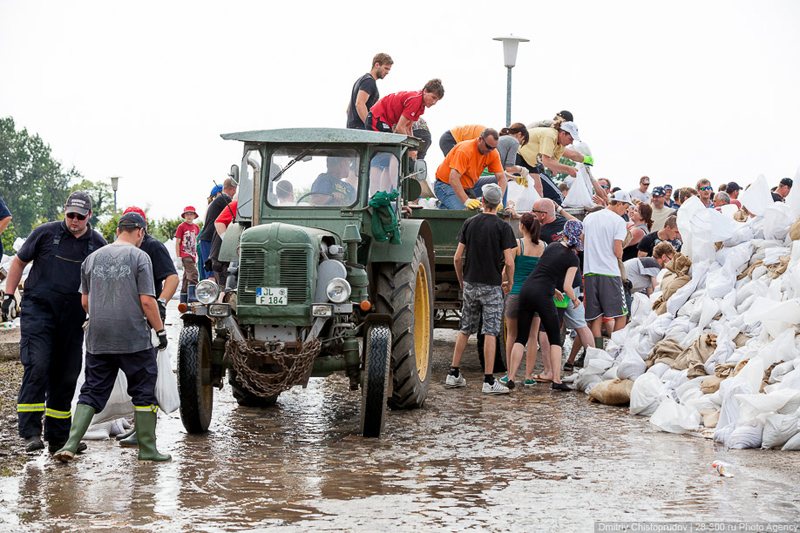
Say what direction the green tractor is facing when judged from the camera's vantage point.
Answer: facing the viewer

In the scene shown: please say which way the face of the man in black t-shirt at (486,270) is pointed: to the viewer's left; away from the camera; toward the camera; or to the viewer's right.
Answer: away from the camera

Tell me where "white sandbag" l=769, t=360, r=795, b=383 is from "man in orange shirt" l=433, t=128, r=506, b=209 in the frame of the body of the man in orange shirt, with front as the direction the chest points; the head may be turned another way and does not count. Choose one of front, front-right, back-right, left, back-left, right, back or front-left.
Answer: front

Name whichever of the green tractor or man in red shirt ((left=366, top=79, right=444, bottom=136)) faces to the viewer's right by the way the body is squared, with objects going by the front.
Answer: the man in red shirt

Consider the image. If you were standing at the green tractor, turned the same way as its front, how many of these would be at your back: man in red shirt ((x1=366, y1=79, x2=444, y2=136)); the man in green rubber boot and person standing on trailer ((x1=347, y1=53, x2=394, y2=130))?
2

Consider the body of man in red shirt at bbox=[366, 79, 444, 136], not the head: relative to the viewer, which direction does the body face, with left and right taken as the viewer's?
facing to the right of the viewer

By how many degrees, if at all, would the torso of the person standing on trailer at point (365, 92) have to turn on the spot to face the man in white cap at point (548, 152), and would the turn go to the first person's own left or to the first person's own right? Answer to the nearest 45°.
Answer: approximately 45° to the first person's own left

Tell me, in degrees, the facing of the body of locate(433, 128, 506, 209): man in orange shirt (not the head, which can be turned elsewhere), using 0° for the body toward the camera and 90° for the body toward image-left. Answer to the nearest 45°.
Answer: approximately 315°
